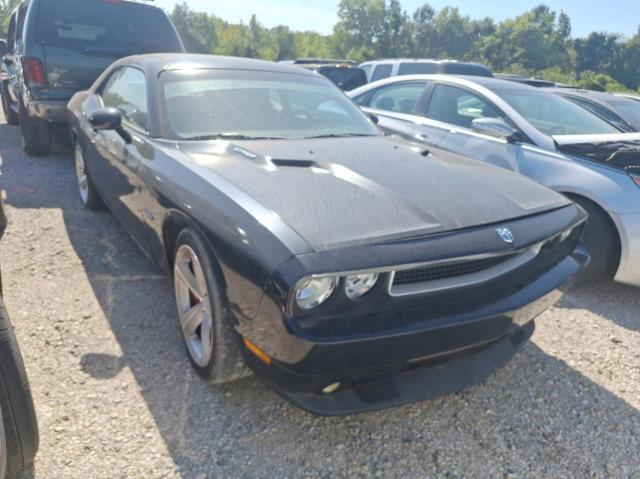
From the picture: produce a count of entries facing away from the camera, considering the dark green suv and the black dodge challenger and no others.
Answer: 1

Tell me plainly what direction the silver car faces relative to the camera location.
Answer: facing the viewer and to the right of the viewer

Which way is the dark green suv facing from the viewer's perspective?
away from the camera

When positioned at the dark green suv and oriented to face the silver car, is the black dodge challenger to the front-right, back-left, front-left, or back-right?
front-right

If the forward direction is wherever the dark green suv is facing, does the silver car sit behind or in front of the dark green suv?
behind

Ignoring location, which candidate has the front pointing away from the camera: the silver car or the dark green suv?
the dark green suv

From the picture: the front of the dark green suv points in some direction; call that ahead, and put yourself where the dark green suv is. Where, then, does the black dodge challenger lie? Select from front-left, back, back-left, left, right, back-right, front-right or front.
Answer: back

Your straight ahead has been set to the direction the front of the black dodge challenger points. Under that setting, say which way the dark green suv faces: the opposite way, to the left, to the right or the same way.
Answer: the opposite way

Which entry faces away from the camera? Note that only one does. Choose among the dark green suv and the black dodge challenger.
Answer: the dark green suv

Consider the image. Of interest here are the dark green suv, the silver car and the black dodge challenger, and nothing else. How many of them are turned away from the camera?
1

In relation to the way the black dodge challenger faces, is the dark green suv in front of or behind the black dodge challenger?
behind

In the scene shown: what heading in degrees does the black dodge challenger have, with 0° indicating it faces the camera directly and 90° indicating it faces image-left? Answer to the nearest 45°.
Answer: approximately 315°

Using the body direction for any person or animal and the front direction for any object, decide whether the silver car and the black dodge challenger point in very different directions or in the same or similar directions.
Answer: same or similar directions
